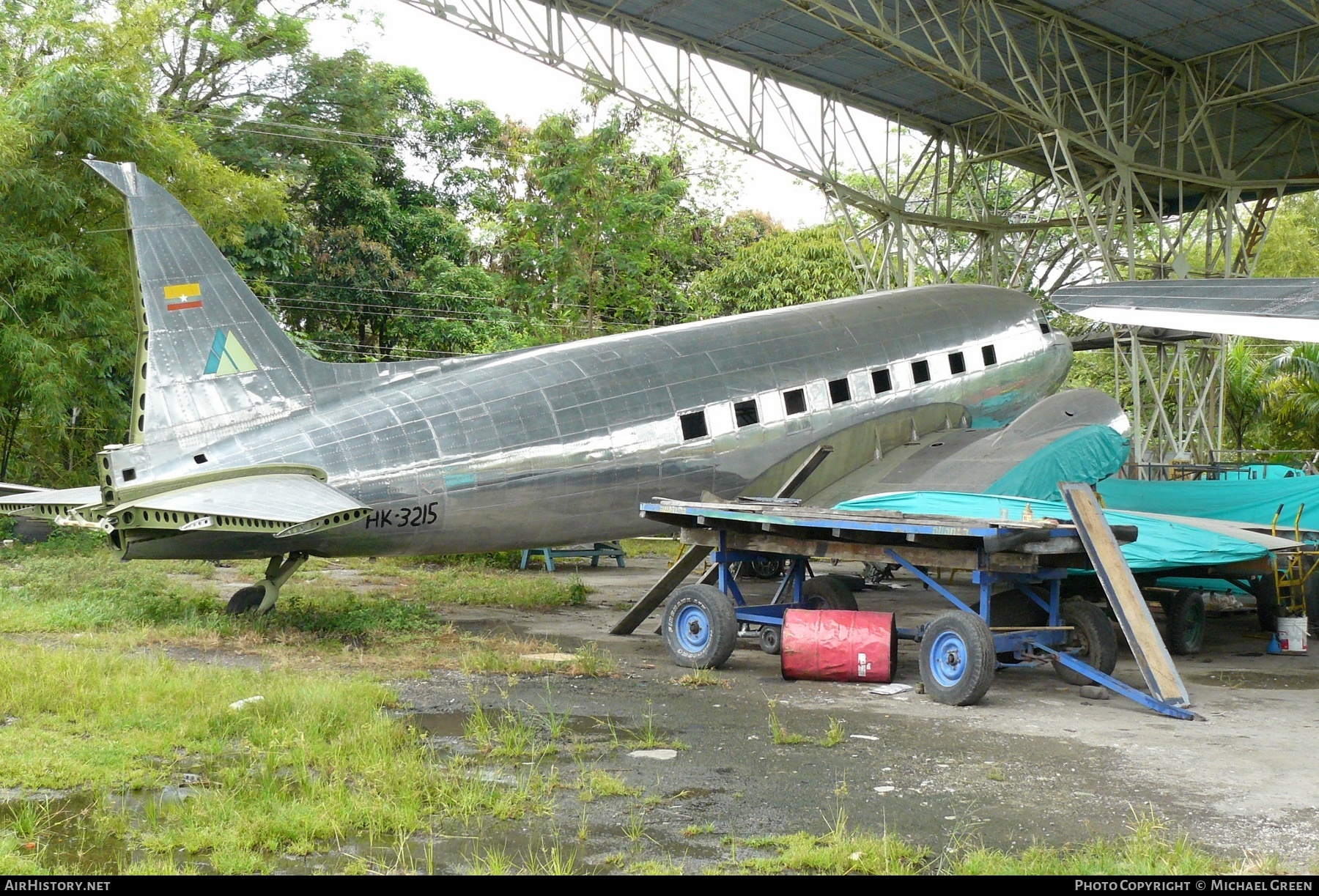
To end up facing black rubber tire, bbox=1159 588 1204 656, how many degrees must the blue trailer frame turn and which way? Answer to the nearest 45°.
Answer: approximately 90° to its left

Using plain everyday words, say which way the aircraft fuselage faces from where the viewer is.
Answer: facing away from the viewer and to the right of the viewer

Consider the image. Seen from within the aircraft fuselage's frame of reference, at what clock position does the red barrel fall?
The red barrel is roughly at 3 o'clock from the aircraft fuselage.

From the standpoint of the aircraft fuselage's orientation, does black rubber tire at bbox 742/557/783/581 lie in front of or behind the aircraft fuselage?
in front

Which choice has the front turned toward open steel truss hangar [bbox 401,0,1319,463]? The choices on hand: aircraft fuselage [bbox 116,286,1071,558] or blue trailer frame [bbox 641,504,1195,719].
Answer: the aircraft fuselage

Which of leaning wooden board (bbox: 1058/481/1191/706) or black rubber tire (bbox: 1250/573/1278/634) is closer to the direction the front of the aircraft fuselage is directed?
the black rubber tire

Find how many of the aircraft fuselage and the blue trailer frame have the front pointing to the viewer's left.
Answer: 0

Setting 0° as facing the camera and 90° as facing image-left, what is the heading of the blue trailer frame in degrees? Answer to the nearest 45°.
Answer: approximately 315°

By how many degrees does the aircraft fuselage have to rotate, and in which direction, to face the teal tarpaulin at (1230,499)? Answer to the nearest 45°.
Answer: approximately 45° to its right

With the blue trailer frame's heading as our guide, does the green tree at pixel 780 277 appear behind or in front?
behind
